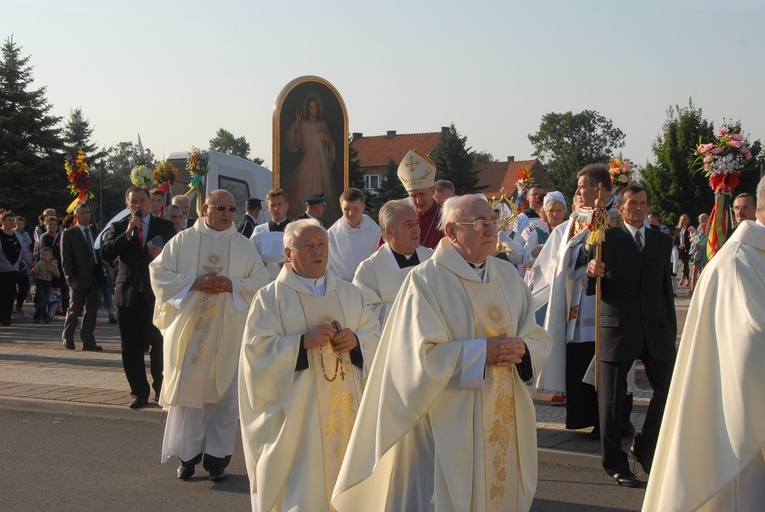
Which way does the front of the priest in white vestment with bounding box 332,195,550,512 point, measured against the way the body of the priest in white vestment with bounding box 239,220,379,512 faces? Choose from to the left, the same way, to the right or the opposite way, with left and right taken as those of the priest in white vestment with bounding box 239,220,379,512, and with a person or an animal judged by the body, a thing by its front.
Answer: the same way

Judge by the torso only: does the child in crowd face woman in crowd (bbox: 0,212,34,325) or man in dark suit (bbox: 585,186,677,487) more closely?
the man in dark suit

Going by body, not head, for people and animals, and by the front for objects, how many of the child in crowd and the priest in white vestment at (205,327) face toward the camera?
2

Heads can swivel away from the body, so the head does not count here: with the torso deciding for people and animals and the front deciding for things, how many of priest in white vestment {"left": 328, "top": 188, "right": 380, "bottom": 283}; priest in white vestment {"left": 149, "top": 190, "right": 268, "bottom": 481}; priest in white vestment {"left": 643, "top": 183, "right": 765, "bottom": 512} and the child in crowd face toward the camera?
3

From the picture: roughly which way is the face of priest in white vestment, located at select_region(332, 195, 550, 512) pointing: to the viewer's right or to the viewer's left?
to the viewer's right

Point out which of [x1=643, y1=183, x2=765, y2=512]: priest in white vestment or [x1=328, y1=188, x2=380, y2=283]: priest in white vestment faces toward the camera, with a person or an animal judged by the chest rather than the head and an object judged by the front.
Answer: [x1=328, y1=188, x2=380, y2=283]: priest in white vestment

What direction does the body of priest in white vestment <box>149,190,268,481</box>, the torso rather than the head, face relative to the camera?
toward the camera

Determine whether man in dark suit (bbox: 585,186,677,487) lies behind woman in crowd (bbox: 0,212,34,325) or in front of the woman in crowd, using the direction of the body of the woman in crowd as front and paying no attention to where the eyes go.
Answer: in front

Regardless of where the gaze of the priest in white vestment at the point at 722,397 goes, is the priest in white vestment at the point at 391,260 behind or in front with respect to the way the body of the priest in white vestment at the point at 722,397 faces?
behind

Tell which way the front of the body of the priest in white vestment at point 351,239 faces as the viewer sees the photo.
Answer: toward the camera
